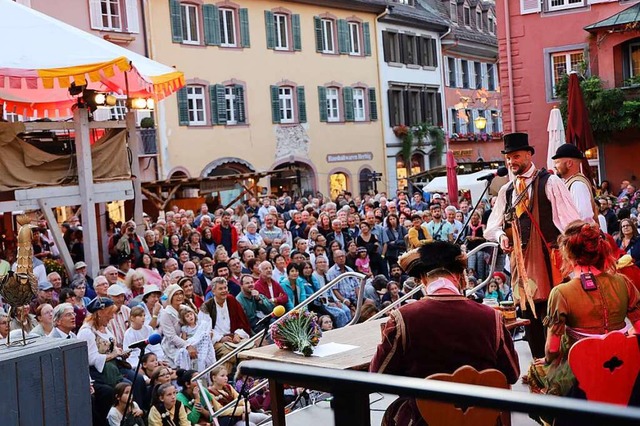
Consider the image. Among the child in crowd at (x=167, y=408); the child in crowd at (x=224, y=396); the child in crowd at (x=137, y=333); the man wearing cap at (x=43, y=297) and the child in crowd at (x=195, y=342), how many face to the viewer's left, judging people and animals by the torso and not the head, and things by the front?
0

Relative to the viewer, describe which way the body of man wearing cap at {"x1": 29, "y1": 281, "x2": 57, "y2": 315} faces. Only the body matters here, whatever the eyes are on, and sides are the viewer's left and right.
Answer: facing the viewer and to the right of the viewer

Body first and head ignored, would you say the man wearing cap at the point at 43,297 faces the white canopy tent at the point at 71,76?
no

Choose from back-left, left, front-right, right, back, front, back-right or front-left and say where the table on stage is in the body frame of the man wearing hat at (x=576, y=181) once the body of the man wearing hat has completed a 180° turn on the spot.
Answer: back-right

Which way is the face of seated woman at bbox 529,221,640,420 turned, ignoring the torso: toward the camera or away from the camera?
away from the camera

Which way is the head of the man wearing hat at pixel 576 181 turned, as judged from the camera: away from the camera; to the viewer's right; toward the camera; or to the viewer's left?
to the viewer's left

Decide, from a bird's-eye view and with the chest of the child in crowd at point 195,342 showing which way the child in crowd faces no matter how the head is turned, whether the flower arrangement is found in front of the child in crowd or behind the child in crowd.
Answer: in front

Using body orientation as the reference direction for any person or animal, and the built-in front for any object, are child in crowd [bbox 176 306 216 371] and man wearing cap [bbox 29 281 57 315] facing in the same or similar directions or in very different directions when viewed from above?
same or similar directions

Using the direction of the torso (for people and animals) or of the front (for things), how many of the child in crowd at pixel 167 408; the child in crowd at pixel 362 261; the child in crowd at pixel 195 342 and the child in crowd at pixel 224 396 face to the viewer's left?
0

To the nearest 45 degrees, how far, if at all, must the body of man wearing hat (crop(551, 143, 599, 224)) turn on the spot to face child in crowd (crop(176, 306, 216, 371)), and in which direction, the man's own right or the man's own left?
approximately 45° to the man's own right

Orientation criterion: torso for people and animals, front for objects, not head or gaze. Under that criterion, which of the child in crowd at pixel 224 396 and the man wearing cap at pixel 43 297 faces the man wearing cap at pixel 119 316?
the man wearing cap at pixel 43 297

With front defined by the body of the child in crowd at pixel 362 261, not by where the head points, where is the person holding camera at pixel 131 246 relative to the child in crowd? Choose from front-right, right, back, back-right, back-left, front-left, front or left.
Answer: back-right

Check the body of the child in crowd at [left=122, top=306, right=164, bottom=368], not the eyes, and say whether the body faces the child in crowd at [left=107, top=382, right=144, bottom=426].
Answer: no

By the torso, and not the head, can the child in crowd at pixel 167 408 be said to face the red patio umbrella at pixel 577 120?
no

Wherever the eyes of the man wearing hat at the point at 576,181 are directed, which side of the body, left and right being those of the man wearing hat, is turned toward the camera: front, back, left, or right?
left

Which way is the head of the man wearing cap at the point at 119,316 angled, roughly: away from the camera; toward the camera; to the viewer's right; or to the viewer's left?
toward the camera
